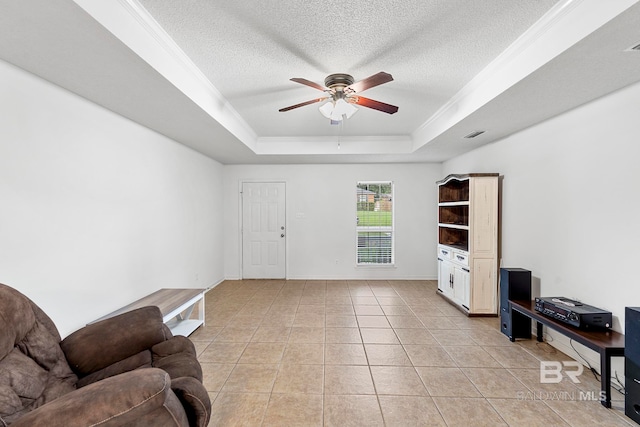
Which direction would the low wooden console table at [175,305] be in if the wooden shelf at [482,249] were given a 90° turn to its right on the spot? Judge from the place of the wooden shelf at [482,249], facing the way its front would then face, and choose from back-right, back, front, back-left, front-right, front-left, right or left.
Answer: left

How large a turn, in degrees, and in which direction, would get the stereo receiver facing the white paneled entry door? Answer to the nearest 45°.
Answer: approximately 45° to its right

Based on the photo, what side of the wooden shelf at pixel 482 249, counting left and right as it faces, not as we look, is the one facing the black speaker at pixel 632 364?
left

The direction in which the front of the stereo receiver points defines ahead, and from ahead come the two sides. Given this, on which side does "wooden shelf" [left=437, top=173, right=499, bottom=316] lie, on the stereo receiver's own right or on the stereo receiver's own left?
on the stereo receiver's own right

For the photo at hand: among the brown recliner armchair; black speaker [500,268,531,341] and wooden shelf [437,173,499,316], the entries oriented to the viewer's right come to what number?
1

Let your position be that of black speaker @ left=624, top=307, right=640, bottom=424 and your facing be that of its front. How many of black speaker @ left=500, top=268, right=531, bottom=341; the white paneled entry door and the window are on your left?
0

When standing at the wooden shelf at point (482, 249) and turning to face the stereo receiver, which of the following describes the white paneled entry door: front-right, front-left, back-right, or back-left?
back-right

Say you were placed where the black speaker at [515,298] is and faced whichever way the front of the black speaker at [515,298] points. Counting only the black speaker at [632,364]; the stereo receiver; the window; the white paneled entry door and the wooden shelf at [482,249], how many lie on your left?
2

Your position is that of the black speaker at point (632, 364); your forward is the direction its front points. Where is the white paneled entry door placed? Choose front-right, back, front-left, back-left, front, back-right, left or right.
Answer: front-right

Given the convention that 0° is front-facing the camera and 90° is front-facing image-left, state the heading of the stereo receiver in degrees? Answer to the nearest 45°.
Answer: approximately 45°

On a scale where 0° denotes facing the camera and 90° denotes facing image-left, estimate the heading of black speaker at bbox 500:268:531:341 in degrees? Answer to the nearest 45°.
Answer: approximately 45°

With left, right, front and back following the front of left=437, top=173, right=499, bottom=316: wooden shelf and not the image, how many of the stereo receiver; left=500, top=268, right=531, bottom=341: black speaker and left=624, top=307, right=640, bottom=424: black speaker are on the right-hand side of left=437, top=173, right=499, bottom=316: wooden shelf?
0

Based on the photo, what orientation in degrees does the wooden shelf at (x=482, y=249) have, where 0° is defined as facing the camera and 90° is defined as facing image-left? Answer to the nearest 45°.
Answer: approximately 45°

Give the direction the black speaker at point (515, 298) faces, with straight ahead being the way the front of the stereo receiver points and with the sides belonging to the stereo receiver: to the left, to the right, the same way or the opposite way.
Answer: the same way

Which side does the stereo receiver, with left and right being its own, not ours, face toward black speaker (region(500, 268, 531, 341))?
right

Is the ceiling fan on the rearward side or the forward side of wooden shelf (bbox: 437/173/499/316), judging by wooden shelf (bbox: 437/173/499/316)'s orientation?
on the forward side

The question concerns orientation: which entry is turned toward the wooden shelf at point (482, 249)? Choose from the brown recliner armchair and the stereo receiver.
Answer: the brown recliner armchair

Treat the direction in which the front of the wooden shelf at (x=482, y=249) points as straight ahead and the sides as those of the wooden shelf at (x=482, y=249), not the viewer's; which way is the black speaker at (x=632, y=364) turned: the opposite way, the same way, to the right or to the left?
the same way

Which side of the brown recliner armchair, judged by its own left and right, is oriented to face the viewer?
right

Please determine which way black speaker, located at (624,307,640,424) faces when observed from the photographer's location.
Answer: facing the viewer and to the left of the viewer
